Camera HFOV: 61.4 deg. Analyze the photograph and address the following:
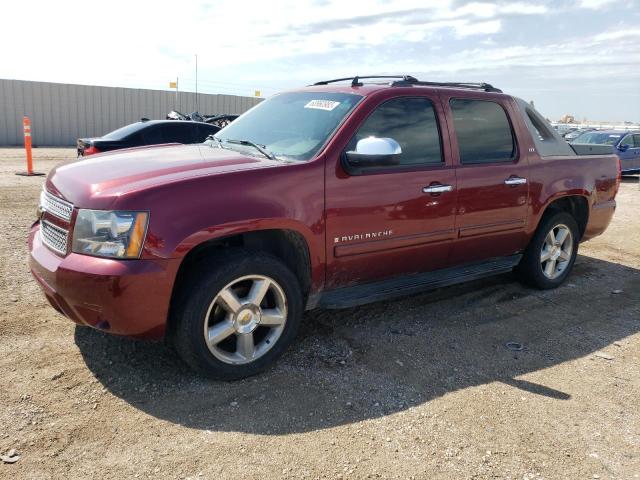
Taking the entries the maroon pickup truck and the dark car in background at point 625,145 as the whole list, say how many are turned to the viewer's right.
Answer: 0

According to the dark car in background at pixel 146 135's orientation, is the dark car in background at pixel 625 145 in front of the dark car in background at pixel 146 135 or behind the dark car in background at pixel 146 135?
in front

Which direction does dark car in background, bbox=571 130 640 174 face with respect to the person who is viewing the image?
facing the viewer and to the left of the viewer

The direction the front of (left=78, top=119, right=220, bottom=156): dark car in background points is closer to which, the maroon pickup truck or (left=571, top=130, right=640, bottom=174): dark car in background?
the dark car in background

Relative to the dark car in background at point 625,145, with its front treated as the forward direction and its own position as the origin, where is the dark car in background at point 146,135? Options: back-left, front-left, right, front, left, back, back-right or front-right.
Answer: front

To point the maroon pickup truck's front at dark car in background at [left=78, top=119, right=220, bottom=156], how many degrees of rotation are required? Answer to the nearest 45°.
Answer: approximately 90° to its right

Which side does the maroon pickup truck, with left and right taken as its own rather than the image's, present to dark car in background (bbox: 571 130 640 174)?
back

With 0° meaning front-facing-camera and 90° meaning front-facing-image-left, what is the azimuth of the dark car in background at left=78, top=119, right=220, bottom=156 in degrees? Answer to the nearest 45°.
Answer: approximately 225°

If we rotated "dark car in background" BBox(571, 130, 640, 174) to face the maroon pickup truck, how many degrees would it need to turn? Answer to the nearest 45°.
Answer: approximately 45° to its left
